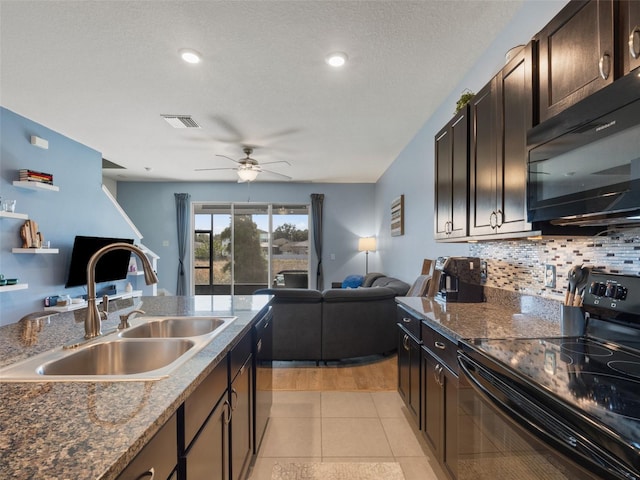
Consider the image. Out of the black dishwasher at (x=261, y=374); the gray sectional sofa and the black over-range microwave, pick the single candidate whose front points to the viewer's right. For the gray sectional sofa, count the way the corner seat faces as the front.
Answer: the black dishwasher

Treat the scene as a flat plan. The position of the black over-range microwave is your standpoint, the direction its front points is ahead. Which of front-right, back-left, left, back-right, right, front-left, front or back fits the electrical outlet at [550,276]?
back-right

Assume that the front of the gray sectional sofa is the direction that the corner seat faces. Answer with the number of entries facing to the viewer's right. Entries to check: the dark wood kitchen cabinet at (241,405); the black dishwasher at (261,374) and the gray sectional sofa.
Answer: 2

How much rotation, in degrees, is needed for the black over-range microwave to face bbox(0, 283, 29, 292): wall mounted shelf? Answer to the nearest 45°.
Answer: approximately 45° to its right

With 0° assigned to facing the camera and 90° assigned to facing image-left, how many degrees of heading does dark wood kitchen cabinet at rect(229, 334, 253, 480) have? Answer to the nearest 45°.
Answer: approximately 270°

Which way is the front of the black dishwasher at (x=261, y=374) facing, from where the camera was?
facing to the right of the viewer

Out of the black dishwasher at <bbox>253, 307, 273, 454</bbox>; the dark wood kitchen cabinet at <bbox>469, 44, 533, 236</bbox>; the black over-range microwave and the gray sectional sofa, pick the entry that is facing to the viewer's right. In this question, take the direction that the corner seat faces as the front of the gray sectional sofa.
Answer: the black dishwasher at <bbox>253, 307, 273, 454</bbox>

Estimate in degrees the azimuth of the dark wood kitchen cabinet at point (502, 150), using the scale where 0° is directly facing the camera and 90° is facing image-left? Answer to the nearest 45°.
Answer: approximately 45°

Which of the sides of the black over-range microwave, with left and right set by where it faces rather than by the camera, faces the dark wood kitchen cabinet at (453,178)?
right
